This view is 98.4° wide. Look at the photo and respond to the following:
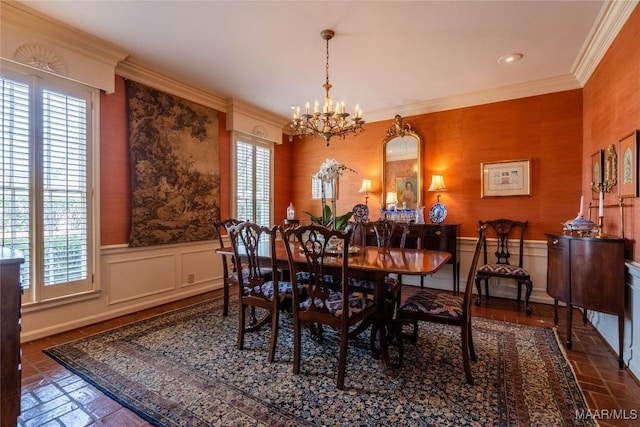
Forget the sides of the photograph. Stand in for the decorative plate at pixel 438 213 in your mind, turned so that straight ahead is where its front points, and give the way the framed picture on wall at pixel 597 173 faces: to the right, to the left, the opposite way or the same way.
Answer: to the right

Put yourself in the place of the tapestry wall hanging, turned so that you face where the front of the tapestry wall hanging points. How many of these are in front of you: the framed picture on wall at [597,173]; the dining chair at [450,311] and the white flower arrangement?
3

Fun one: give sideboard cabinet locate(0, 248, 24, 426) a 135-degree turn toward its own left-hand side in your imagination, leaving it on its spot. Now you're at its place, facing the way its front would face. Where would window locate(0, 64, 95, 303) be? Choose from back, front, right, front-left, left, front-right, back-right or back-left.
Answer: front-right

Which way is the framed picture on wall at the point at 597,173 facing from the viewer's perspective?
to the viewer's left

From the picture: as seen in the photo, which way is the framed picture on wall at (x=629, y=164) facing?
to the viewer's left

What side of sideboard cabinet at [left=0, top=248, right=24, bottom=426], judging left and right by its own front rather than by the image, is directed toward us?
right

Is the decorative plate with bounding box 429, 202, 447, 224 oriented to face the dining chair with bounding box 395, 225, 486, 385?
yes

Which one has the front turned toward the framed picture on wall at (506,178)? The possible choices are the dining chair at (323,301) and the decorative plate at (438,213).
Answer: the dining chair
